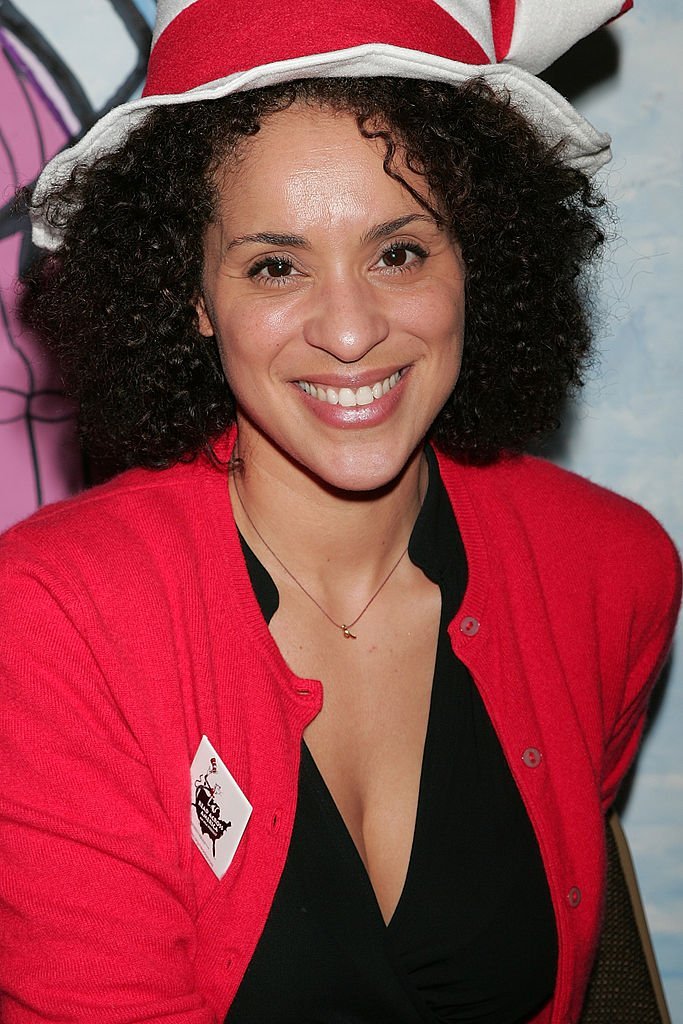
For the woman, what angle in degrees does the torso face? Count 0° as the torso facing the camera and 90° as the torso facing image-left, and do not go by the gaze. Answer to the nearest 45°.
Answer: approximately 0°
